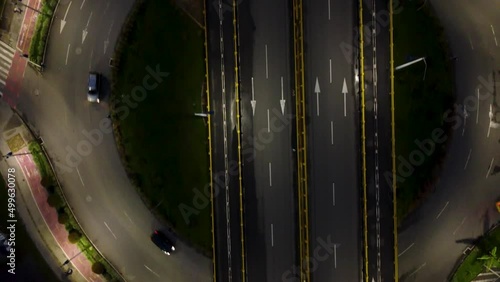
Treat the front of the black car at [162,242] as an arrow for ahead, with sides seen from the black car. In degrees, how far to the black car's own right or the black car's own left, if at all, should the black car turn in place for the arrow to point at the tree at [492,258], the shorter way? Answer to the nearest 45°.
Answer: approximately 45° to the black car's own left

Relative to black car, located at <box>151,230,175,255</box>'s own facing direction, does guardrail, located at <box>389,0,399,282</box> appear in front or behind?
in front

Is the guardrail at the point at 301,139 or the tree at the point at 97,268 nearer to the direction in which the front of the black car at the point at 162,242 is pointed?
the guardrail

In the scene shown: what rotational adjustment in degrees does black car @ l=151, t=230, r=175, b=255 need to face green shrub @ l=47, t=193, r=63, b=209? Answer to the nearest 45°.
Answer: approximately 135° to its right

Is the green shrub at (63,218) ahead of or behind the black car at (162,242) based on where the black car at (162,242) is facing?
behind

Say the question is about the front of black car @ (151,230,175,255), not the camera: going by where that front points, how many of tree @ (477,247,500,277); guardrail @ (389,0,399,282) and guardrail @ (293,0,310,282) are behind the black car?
0

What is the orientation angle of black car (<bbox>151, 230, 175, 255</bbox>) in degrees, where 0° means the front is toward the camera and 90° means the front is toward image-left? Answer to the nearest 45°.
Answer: approximately 315°

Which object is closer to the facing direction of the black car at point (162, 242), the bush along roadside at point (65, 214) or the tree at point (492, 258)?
the tree
